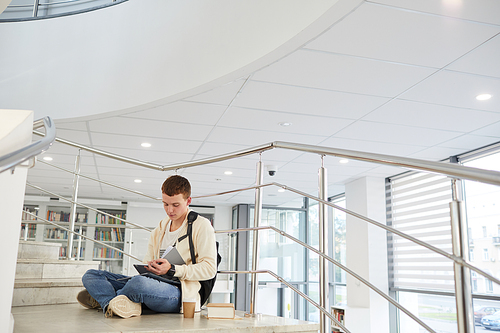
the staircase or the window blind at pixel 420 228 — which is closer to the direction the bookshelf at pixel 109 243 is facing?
the staircase

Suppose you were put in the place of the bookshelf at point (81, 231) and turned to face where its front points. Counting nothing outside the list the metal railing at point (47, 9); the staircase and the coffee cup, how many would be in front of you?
3

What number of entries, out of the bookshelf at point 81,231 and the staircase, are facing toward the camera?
2

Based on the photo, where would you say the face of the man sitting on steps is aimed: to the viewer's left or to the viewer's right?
to the viewer's left

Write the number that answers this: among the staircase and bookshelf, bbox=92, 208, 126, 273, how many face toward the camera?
2

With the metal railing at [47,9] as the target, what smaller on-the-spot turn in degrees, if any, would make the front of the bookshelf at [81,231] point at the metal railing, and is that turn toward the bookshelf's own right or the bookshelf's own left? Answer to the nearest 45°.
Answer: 0° — it already faces it

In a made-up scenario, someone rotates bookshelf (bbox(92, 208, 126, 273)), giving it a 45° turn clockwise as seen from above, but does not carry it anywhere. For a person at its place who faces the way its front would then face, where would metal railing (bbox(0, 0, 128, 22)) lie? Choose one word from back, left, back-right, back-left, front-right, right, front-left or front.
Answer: front-left

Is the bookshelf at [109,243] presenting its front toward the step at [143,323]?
yes

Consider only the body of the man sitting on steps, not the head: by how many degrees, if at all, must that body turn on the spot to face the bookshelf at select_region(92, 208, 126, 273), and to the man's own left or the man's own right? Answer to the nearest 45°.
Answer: approximately 135° to the man's own right

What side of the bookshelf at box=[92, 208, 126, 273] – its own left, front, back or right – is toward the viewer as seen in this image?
front

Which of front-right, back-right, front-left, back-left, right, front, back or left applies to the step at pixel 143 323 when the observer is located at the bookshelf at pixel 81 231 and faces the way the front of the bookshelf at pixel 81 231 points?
front

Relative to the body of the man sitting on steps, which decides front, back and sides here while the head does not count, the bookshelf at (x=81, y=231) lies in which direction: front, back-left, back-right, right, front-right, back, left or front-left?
back-right

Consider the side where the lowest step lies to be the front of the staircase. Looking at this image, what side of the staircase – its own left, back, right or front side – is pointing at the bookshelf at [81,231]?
back

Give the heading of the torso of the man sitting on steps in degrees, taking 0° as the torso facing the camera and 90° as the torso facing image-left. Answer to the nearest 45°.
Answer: approximately 45°

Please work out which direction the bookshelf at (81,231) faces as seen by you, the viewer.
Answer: facing the viewer
